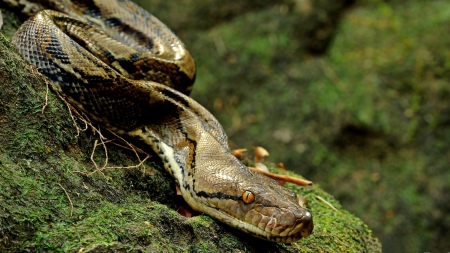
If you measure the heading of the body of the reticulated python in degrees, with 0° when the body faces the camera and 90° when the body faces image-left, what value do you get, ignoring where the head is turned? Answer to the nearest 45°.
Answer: approximately 315°
